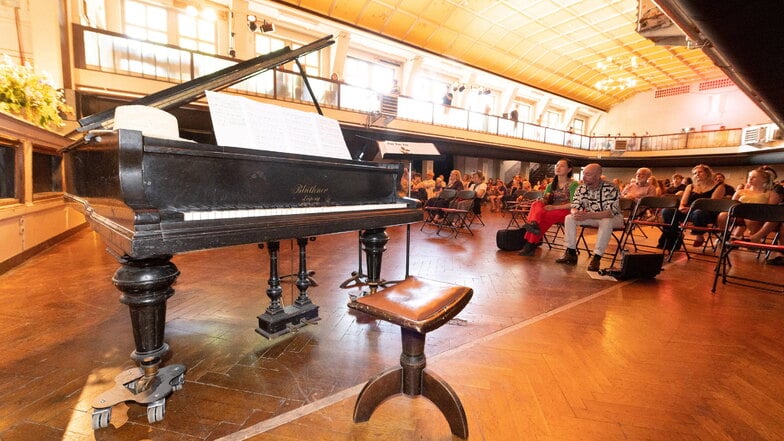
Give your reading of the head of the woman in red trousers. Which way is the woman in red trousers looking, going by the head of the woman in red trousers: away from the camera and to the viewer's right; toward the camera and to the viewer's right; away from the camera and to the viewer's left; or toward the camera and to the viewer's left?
toward the camera and to the viewer's left

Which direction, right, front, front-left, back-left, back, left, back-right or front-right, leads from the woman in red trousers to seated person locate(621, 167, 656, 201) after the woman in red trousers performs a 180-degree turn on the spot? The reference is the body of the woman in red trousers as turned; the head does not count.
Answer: front

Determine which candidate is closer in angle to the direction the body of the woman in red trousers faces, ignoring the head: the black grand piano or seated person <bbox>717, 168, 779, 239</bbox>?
the black grand piano

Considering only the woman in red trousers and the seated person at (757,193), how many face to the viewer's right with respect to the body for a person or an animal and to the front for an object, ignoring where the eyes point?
0

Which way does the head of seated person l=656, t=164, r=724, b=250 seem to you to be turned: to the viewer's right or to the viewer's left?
to the viewer's left

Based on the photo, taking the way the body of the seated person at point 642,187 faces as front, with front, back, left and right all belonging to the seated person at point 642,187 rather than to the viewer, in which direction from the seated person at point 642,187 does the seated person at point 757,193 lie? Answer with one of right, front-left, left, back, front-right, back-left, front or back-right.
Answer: back-left

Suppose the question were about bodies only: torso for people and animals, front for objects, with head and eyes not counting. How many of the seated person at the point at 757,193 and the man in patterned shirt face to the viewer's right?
0
